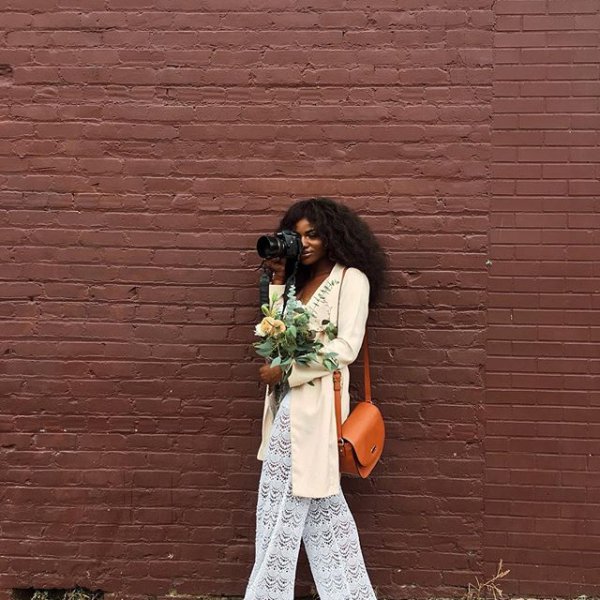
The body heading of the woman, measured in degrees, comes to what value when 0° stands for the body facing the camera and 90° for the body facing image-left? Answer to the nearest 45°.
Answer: approximately 45°

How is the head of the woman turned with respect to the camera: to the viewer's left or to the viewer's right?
to the viewer's left

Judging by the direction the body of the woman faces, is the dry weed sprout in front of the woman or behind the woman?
behind
